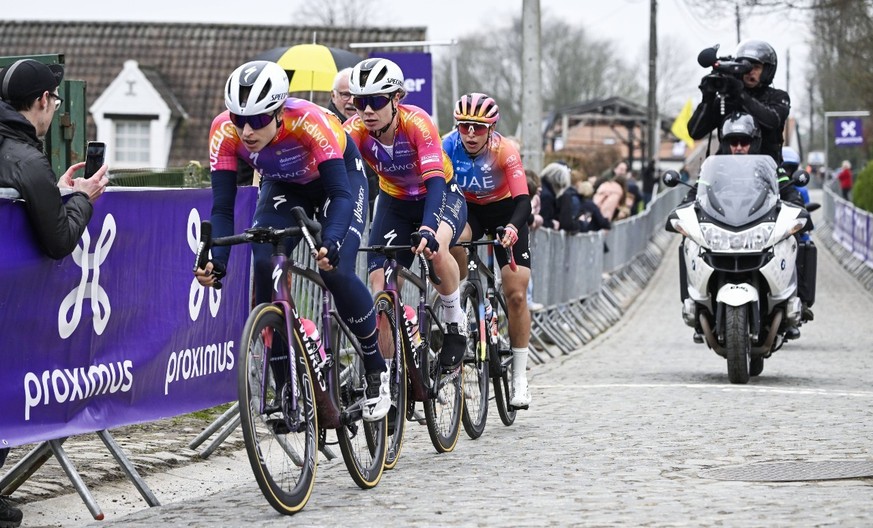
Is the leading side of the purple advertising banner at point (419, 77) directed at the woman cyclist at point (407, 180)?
yes

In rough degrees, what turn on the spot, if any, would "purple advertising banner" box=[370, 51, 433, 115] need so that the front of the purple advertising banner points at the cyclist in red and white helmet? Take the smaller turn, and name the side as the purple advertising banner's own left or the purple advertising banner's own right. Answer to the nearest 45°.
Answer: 0° — it already faces them

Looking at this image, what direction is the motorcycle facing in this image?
toward the camera

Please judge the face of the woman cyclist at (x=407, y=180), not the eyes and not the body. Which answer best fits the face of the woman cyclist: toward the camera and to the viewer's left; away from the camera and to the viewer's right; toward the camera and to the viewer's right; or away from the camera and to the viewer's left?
toward the camera and to the viewer's left

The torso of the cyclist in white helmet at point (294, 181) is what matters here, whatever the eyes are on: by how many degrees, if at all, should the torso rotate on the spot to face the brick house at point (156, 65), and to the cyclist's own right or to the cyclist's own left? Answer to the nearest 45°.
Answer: approximately 135° to the cyclist's own right

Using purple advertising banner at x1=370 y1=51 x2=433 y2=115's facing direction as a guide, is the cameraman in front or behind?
in front

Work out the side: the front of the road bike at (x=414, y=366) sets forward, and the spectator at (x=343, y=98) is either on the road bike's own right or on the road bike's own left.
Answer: on the road bike's own right

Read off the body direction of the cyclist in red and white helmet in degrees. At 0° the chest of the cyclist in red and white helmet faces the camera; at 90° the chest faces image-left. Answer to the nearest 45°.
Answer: approximately 45°

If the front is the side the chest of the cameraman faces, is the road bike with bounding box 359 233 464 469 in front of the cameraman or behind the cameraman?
in front

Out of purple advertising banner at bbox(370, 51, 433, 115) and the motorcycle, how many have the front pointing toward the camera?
2

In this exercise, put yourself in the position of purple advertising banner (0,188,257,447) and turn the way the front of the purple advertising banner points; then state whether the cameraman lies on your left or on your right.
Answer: on your left

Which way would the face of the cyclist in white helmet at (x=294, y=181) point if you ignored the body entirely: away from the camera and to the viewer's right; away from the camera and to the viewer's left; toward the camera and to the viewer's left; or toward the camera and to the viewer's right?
toward the camera and to the viewer's left

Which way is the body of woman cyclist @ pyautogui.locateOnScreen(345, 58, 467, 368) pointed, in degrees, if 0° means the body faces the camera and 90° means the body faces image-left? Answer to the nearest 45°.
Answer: approximately 45°

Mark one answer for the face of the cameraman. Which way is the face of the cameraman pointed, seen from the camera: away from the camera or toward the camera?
toward the camera
